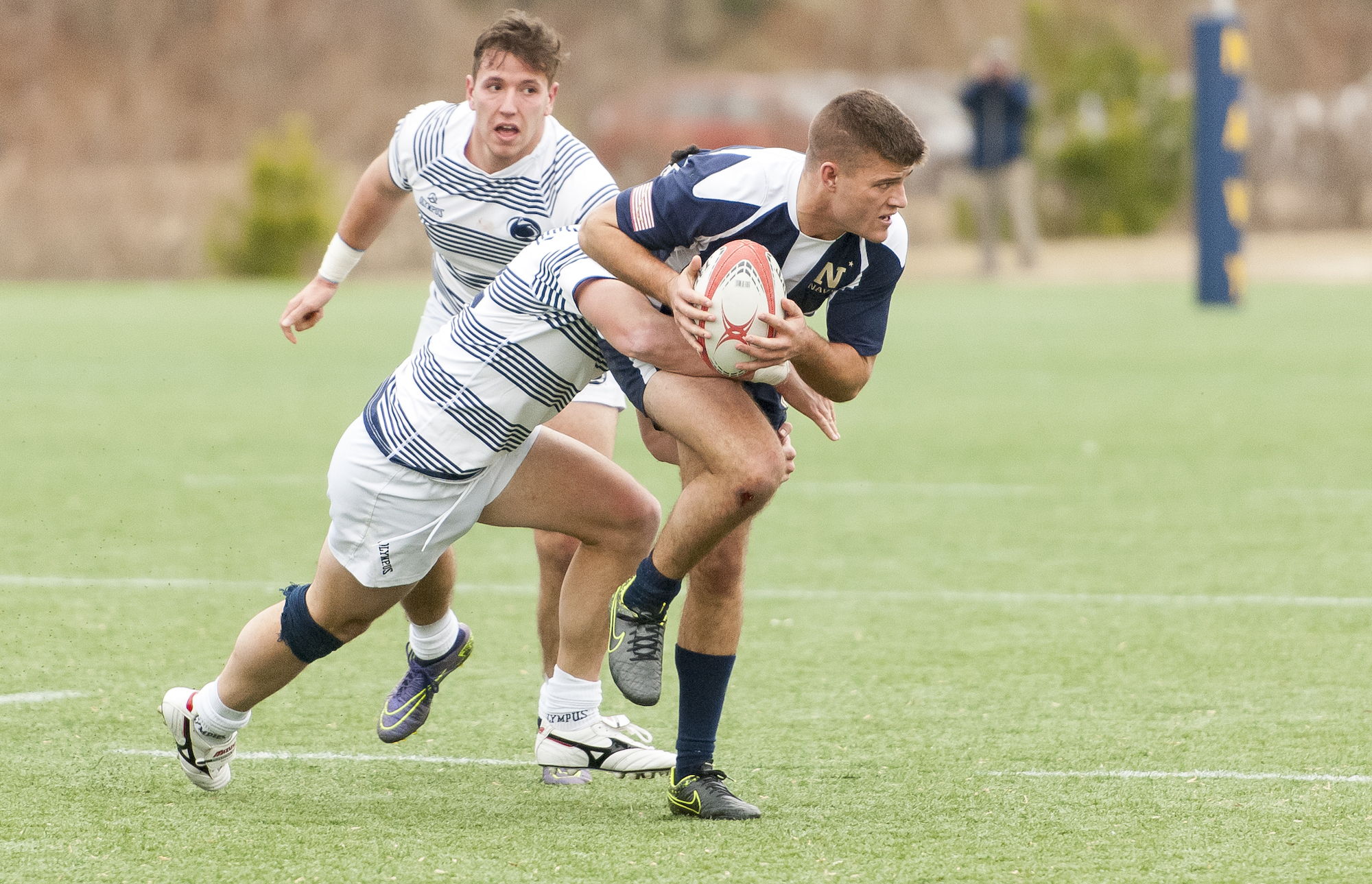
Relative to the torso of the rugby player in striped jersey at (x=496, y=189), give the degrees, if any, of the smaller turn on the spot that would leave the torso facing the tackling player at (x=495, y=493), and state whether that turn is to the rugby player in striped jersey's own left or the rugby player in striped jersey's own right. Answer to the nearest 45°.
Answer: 0° — they already face them

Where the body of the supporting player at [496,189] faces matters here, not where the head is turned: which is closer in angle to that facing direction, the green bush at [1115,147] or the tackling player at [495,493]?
the tackling player

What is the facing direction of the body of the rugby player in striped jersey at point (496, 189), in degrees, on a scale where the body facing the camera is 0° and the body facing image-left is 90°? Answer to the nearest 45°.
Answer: approximately 0°

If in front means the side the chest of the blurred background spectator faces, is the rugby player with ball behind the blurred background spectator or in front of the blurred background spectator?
in front

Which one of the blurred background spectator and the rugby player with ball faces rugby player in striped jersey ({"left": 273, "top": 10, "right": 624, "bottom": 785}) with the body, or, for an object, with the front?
the blurred background spectator

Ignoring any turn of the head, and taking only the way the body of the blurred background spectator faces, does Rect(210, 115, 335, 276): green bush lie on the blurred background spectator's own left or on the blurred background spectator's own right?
on the blurred background spectator's own right

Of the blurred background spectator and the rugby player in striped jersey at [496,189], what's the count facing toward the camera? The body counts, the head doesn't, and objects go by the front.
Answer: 2

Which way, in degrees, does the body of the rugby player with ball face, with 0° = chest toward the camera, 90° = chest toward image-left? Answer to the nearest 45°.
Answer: approximately 315°

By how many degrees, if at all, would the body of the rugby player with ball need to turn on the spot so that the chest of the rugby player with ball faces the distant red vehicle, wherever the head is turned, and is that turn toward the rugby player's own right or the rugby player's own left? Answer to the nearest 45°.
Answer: approximately 135° to the rugby player's own left

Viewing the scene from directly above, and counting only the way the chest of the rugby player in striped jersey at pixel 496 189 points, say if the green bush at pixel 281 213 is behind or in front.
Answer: behind

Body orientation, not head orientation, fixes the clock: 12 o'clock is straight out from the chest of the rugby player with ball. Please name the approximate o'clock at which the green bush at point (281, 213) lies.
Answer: The green bush is roughly at 7 o'clock from the rugby player with ball.
